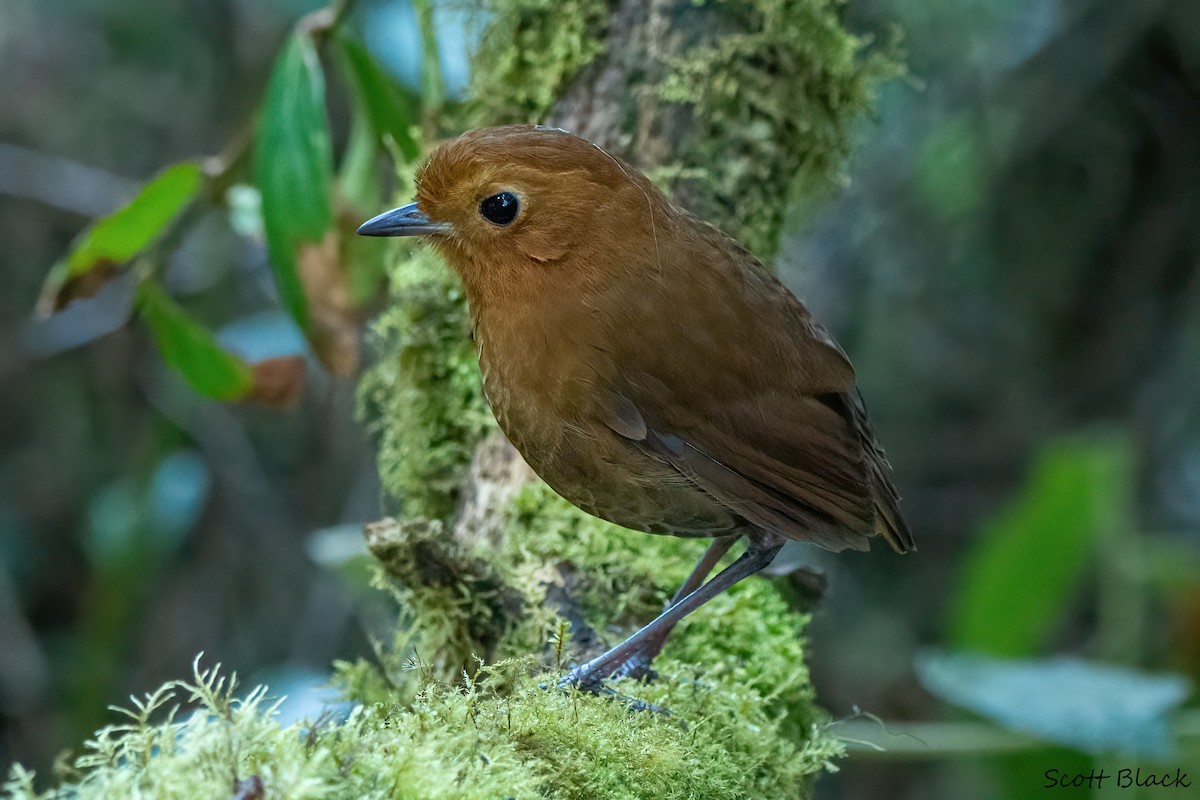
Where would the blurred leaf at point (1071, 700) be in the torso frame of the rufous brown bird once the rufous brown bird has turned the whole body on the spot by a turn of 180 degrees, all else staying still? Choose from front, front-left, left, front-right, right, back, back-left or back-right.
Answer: front-left

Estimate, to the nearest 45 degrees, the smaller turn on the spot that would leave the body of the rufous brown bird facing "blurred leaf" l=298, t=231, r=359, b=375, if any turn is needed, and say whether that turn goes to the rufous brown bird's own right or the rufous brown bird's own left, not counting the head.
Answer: approximately 45° to the rufous brown bird's own right

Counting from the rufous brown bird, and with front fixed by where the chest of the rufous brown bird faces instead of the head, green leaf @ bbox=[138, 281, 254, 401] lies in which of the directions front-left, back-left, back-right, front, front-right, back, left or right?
front-right

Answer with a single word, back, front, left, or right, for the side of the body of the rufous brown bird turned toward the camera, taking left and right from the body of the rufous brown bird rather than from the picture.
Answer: left

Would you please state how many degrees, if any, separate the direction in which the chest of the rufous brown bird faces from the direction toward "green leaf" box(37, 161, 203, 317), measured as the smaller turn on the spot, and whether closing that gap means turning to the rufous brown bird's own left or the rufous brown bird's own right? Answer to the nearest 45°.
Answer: approximately 45° to the rufous brown bird's own right

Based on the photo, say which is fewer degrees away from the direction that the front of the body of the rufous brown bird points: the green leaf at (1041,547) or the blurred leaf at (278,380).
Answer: the blurred leaf

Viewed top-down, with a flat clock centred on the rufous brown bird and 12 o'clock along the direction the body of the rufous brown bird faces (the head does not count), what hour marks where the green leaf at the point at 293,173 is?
The green leaf is roughly at 1 o'clock from the rufous brown bird.

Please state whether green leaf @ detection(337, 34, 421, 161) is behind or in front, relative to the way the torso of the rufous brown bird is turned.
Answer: in front
